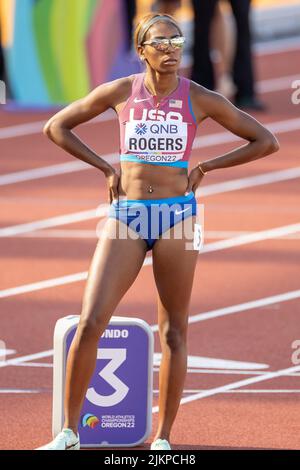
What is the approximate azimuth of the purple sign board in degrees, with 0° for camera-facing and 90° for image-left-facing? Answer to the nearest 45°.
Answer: approximately 0°

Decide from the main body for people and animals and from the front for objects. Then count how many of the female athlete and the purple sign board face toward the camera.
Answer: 2
